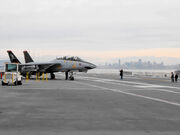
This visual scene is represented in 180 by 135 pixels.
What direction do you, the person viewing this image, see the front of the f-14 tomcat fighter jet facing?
facing the viewer and to the right of the viewer
